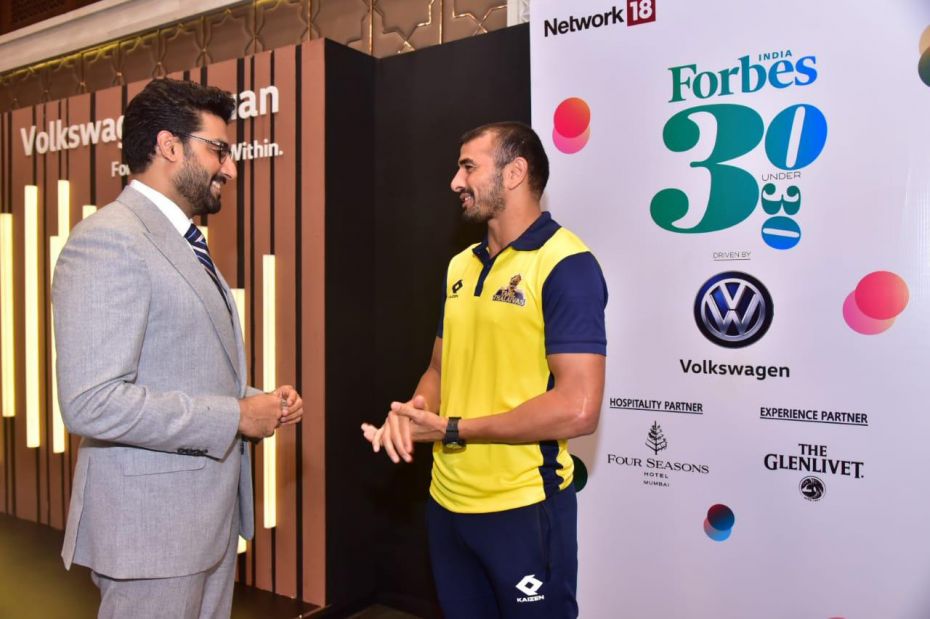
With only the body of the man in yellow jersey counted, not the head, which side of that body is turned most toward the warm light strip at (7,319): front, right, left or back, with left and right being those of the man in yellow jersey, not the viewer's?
right

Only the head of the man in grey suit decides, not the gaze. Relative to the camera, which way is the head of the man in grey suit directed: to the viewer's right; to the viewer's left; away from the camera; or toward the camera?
to the viewer's right

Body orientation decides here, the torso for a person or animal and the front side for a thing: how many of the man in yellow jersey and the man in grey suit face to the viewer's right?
1

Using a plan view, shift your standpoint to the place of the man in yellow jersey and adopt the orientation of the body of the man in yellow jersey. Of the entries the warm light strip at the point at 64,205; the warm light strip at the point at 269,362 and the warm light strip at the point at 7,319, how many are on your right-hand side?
3

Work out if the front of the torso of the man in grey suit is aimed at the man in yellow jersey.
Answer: yes

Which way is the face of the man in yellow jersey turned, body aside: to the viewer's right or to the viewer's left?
to the viewer's left

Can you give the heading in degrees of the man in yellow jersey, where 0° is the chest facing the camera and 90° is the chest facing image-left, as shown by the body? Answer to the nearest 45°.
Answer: approximately 45°

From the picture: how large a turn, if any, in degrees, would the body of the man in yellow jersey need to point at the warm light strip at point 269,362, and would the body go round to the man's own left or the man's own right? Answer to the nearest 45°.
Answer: approximately 90° to the man's own right

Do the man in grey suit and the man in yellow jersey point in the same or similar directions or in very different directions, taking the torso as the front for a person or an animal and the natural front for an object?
very different directions

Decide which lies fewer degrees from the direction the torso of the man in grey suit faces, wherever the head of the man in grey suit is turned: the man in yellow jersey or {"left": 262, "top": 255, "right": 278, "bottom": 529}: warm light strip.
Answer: the man in yellow jersey

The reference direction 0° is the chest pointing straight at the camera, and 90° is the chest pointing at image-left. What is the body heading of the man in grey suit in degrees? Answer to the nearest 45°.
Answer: approximately 270°

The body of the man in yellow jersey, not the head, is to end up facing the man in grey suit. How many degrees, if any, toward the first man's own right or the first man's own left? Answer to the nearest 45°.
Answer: approximately 45° to the first man's own right

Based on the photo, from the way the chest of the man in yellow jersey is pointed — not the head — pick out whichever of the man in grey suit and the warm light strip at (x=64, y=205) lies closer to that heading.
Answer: the man in grey suit

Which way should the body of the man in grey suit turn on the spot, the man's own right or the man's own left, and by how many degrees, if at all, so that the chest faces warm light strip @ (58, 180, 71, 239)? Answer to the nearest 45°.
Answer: approximately 90° to the man's own left

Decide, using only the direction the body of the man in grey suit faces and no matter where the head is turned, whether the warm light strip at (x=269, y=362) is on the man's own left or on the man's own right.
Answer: on the man's own left
